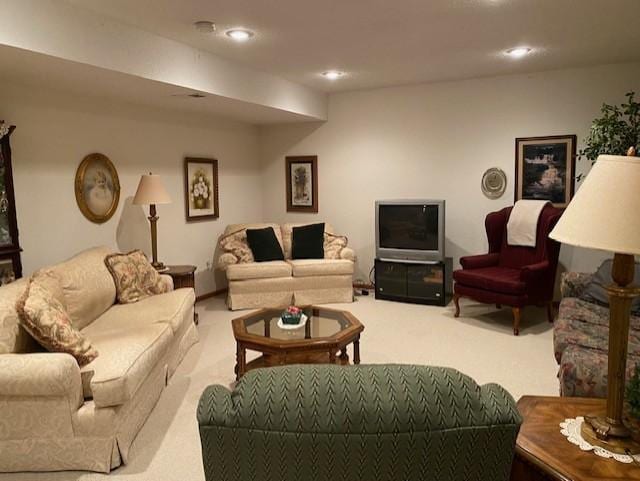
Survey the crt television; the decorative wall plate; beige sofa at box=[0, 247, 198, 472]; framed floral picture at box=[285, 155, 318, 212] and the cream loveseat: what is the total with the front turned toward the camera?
4

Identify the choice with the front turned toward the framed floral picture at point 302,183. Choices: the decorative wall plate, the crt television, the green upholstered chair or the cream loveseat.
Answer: the green upholstered chair

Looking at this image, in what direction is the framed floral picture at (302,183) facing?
toward the camera

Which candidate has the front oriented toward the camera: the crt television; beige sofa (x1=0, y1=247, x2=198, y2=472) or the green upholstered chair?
the crt television

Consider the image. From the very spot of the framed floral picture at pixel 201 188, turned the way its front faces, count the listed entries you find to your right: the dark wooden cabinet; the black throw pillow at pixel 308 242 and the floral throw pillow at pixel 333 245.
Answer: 1

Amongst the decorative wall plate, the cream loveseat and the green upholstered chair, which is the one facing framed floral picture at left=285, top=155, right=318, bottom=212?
the green upholstered chair

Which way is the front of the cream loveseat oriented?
toward the camera

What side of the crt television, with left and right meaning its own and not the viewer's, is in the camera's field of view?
front

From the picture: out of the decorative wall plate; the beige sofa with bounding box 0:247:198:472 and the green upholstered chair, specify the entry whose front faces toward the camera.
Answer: the decorative wall plate

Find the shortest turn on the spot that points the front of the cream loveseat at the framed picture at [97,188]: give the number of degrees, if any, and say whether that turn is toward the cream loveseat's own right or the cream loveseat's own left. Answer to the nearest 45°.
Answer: approximately 45° to the cream loveseat's own right

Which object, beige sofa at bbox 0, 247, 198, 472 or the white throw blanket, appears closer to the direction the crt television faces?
the beige sofa

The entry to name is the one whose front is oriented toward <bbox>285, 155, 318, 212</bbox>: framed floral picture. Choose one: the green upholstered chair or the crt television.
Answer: the green upholstered chair

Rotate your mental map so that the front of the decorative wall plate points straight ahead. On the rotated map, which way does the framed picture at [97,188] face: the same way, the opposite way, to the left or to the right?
to the left

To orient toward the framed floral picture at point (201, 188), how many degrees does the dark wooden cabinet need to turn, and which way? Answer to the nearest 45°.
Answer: approximately 90° to its left

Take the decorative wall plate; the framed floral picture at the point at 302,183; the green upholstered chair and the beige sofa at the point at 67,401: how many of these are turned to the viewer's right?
1

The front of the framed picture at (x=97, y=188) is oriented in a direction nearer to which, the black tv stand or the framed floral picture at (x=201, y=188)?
the black tv stand

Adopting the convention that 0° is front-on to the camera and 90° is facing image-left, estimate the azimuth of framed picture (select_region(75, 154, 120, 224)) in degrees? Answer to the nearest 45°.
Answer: approximately 315°

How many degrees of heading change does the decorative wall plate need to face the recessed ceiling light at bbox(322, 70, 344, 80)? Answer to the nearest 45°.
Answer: approximately 45° to its right

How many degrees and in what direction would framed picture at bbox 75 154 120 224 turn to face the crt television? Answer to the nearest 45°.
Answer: approximately 45° to its left

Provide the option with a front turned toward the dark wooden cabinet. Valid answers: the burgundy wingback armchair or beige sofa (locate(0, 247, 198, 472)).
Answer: the burgundy wingback armchair

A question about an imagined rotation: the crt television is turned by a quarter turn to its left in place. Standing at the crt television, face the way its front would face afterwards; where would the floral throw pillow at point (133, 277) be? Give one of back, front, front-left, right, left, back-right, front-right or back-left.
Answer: back-right
